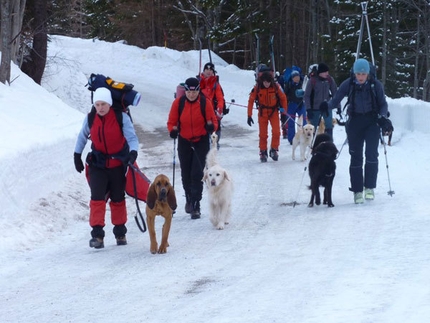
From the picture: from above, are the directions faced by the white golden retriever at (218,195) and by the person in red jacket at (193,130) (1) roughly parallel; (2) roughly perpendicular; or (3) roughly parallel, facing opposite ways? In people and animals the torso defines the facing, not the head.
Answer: roughly parallel

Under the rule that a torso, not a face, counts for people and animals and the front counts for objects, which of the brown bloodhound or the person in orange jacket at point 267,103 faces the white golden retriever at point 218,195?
the person in orange jacket

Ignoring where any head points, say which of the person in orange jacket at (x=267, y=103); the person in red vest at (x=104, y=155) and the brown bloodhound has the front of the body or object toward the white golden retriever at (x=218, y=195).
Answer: the person in orange jacket

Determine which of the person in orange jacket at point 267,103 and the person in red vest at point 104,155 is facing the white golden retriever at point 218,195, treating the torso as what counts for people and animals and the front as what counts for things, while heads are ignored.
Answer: the person in orange jacket

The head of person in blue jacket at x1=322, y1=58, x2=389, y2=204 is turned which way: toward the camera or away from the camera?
toward the camera

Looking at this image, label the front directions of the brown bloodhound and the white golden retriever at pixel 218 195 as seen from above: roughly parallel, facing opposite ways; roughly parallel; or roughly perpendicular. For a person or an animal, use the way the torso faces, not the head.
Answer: roughly parallel

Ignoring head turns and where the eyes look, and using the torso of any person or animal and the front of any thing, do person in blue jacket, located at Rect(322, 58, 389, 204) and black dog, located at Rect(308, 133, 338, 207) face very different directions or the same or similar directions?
same or similar directions

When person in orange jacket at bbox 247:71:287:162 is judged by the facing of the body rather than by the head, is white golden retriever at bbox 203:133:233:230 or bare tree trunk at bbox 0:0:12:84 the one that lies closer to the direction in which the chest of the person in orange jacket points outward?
the white golden retriever

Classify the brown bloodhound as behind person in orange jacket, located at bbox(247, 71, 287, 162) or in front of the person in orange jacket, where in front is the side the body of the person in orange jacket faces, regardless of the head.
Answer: in front

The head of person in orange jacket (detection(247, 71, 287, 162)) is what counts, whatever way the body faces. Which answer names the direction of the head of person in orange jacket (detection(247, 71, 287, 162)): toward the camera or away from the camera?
toward the camera

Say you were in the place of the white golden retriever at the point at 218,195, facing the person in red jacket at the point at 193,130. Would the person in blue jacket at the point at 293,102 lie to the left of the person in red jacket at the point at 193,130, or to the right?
right

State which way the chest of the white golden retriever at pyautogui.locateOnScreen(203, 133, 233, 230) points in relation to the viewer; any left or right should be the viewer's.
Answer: facing the viewer

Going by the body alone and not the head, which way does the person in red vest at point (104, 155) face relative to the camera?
toward the camera

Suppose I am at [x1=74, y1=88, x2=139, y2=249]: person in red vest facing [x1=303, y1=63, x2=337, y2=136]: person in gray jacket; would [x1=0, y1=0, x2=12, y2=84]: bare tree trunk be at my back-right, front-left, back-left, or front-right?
front-left

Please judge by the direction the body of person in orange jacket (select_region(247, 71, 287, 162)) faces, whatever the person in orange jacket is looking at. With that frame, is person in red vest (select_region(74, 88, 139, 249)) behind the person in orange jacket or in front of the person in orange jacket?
in front

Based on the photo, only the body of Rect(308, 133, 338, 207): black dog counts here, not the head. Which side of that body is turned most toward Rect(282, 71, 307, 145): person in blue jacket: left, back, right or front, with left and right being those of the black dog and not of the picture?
back

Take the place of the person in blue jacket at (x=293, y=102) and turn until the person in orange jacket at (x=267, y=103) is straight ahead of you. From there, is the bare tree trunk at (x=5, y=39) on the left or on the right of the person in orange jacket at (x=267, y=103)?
right

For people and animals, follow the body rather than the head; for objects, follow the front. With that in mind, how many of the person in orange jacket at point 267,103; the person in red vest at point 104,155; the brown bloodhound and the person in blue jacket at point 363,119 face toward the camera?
4

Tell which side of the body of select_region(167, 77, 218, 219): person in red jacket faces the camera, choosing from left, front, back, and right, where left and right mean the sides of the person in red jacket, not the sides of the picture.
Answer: front
